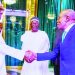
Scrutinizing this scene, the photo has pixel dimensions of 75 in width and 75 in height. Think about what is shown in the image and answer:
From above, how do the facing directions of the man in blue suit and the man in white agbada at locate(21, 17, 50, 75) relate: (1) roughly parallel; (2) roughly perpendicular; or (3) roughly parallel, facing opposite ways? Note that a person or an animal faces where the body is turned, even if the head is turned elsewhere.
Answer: roughly perpendicular

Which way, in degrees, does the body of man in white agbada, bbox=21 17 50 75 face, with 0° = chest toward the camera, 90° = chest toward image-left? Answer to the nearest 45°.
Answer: approximately 0°

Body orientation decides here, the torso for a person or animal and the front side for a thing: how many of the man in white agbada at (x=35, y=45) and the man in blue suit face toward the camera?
1

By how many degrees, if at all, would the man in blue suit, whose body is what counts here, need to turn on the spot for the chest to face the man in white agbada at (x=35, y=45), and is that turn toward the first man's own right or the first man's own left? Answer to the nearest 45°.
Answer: approximately 90° to the first man's own right

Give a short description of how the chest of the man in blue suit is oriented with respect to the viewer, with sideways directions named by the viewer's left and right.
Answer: facing to the left of the viewer
